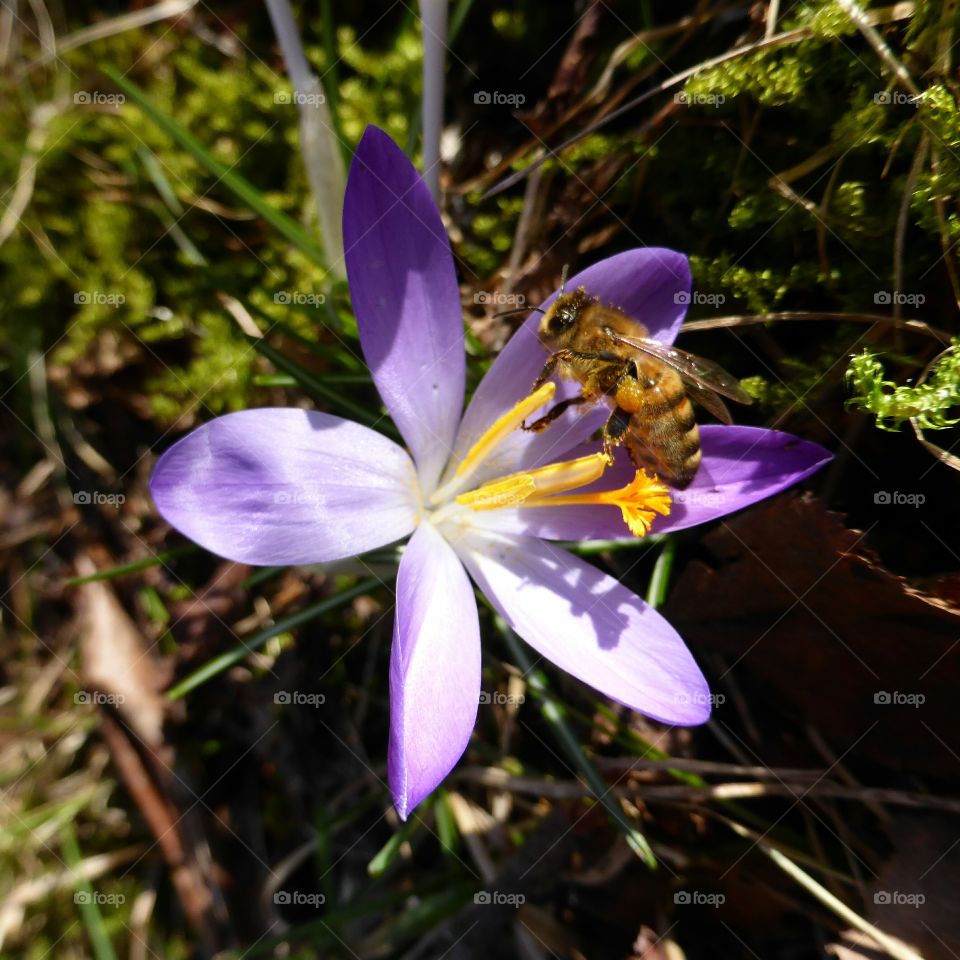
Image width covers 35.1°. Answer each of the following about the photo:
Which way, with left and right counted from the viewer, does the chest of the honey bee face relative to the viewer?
facing to the left of the viewer

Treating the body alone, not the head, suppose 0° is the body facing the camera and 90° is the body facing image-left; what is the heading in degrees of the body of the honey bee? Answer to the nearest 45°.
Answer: approximately 90°
